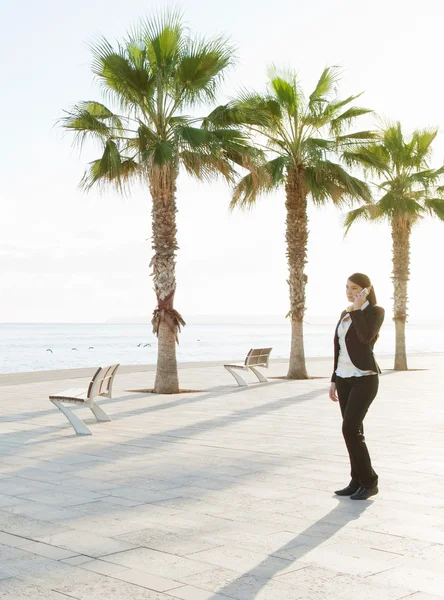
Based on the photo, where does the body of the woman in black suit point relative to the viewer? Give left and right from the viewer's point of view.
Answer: facing the viewer and to the left of the viewer

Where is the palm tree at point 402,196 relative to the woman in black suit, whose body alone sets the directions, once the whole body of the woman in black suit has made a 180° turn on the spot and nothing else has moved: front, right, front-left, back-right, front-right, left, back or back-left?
front-left

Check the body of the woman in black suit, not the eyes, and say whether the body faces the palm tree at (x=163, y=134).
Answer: no

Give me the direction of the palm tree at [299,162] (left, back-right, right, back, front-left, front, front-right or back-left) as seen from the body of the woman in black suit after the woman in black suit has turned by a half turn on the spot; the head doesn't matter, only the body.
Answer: front-left

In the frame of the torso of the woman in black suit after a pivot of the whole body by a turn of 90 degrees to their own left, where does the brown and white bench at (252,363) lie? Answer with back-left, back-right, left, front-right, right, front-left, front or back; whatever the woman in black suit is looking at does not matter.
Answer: back-left

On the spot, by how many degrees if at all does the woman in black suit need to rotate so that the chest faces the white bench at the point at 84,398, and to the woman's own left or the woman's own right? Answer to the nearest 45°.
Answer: approximately 90° to the woman's own right

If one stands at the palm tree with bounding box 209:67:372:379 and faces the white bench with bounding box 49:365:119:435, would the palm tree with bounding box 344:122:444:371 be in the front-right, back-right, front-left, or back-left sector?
back-left

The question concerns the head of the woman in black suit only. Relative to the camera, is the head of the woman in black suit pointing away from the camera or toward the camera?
toward the camera
